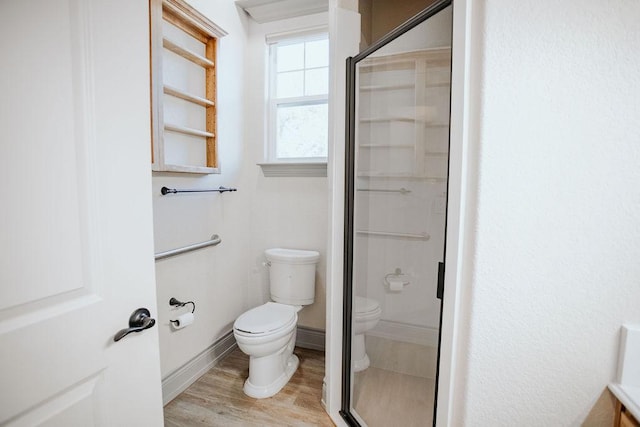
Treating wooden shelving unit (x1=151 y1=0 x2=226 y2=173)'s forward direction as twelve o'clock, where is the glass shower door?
The glass shower door is roughly at 12 o'clock from the wooden shelving unit.

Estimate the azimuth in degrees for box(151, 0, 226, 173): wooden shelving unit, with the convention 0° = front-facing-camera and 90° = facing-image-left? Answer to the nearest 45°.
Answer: approximately 315°

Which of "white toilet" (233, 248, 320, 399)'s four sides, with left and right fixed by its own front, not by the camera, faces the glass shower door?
left

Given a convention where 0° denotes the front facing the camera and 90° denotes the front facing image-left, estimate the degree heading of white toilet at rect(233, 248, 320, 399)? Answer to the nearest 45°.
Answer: approximately 45°
